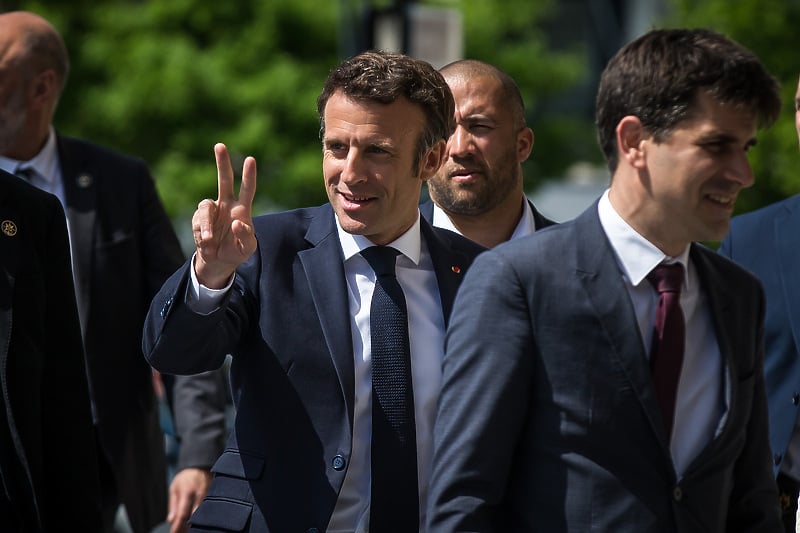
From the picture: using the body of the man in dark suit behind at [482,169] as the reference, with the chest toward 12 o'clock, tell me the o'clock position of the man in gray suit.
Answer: The man in gray suit is roughly at 10 o'clock from the man in dark suit behind.

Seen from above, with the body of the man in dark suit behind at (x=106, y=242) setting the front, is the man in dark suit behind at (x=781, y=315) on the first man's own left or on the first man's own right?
on the first man's own left

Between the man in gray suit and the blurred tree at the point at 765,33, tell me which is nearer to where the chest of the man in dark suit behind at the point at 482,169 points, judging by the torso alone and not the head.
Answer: the man in gray suit

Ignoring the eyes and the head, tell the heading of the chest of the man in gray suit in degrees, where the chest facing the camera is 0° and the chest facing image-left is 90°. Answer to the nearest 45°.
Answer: approximately 315°

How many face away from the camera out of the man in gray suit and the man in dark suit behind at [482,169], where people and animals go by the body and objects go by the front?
0

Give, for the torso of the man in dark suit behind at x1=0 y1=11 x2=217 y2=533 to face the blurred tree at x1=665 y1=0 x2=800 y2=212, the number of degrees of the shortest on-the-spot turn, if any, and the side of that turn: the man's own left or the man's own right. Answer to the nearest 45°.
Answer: approximately 180°

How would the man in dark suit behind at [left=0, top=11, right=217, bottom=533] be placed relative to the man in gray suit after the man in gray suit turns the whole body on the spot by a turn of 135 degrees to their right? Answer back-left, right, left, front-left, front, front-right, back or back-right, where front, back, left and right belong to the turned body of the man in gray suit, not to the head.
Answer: front-right

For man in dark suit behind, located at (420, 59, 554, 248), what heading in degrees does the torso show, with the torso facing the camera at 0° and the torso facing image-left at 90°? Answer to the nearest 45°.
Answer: approximately 45°

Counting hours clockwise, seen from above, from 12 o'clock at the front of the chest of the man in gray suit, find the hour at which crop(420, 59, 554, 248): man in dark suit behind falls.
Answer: The man in dark suit behind is roughly at 7 o'clock from the man in gray suit.

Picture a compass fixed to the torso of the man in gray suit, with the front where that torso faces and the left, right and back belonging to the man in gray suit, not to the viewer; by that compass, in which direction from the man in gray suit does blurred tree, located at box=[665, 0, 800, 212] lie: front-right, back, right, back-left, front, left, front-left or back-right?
back-left

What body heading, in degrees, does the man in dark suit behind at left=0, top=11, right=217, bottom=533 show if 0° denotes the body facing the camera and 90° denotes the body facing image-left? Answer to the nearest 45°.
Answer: approximately 45°
